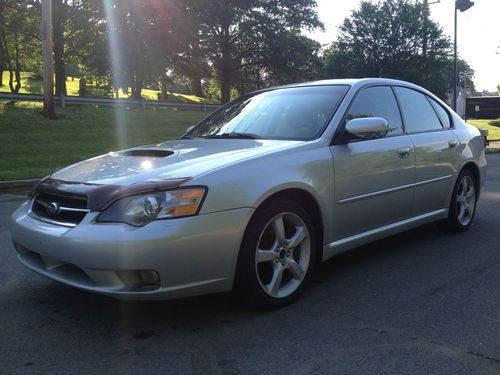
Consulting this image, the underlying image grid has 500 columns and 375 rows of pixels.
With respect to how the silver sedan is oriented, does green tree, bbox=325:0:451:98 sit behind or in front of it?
behind

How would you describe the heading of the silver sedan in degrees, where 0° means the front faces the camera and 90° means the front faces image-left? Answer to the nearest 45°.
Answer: approximately 45°

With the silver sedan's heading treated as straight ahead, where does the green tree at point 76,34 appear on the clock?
The green tree is roughly at 4 o'clock from the silver sedan.

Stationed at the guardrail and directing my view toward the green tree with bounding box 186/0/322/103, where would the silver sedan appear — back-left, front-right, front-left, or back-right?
back-right

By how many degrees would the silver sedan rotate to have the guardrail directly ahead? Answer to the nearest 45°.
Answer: approximately 135° to its right

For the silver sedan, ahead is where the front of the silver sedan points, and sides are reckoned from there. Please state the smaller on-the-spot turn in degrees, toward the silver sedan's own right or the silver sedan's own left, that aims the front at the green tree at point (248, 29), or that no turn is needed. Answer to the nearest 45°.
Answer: approximately 135° to the silver sedan's own right
